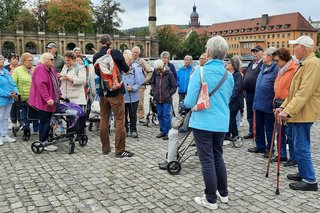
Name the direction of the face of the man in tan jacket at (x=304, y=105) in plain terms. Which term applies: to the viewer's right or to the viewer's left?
to the viewer's left

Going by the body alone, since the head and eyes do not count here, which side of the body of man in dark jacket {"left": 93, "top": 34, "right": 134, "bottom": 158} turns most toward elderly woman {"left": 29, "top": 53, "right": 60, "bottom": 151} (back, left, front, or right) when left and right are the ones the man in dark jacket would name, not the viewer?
left

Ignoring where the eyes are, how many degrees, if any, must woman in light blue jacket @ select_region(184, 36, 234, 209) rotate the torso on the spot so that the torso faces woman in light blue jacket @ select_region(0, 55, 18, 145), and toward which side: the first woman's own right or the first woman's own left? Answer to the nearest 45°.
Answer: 0° — they already face them

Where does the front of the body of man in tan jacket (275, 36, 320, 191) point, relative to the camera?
to the viewer's left

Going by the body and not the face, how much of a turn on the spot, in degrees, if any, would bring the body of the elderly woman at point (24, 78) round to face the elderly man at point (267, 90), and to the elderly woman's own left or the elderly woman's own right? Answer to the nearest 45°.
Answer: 0° — they already face them

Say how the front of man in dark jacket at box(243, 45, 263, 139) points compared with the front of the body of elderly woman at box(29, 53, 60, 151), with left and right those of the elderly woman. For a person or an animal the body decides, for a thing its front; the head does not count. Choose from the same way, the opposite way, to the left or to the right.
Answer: the opposite way

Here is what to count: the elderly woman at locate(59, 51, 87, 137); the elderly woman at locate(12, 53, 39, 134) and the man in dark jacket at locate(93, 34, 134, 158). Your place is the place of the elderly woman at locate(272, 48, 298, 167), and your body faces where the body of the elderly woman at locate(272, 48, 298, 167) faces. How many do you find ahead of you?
3

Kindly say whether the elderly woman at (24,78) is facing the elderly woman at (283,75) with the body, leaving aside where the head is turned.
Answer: yes

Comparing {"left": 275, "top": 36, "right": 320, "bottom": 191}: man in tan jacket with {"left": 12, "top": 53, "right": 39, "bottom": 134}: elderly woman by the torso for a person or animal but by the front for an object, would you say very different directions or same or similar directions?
very different directions

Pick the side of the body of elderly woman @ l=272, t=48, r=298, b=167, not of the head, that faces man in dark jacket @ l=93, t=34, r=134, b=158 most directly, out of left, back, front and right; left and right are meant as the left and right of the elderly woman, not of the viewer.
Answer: front

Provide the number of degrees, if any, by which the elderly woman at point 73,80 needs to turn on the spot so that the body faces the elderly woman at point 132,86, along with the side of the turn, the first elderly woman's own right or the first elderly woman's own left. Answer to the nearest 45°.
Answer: approximately 135° to the first elderly woman's own left

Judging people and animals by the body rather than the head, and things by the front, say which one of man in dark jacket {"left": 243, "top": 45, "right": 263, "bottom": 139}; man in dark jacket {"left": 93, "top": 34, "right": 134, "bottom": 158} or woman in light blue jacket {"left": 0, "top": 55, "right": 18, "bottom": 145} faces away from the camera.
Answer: man in dark jacket {"left": 93, "top": 34, "right": 134, "bottom": 158}

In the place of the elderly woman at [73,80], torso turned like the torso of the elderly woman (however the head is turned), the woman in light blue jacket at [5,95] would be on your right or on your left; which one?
on your right

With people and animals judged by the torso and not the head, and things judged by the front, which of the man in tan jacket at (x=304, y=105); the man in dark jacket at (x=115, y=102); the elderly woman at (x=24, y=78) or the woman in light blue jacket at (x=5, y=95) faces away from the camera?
the man in dark jacket

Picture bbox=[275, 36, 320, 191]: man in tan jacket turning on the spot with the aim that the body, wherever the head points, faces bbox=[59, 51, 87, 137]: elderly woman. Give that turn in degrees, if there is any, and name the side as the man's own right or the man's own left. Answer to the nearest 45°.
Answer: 0° — they already face them
